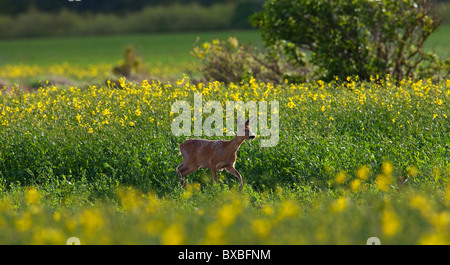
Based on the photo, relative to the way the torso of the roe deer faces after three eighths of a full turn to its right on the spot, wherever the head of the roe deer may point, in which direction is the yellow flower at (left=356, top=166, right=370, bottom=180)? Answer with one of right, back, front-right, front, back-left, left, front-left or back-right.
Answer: back-left

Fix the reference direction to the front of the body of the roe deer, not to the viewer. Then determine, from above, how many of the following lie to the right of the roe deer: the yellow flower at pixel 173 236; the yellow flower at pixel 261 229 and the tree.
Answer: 2

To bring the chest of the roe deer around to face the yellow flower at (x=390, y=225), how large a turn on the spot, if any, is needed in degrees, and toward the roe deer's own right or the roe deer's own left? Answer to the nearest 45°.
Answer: approximately 45° to the roe deer's own right

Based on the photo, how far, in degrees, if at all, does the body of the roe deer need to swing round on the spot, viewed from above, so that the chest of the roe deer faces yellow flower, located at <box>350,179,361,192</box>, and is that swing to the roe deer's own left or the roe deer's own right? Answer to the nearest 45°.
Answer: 0° — it already faces it

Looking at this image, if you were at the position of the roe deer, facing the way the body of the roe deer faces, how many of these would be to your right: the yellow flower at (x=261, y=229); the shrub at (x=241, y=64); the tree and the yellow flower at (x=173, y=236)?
2

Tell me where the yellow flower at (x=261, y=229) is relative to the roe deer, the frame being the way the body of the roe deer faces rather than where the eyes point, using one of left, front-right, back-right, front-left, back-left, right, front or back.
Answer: right

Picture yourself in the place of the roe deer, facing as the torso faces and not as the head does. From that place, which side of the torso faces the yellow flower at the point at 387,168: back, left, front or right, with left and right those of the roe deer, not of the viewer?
front

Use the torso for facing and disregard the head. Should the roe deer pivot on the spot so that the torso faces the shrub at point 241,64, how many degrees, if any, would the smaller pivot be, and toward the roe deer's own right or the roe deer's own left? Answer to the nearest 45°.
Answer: approximately 90° to the roe deer's own left

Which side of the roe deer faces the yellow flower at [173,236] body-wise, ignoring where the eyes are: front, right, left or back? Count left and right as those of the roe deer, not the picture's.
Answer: right

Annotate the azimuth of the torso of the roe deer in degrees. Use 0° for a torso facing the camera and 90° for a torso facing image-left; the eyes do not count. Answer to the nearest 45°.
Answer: approximately 270°

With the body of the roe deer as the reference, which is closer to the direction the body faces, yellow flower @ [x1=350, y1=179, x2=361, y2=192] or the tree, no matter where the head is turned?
the yellow flower

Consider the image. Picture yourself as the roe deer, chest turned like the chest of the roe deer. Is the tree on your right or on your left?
on your left
